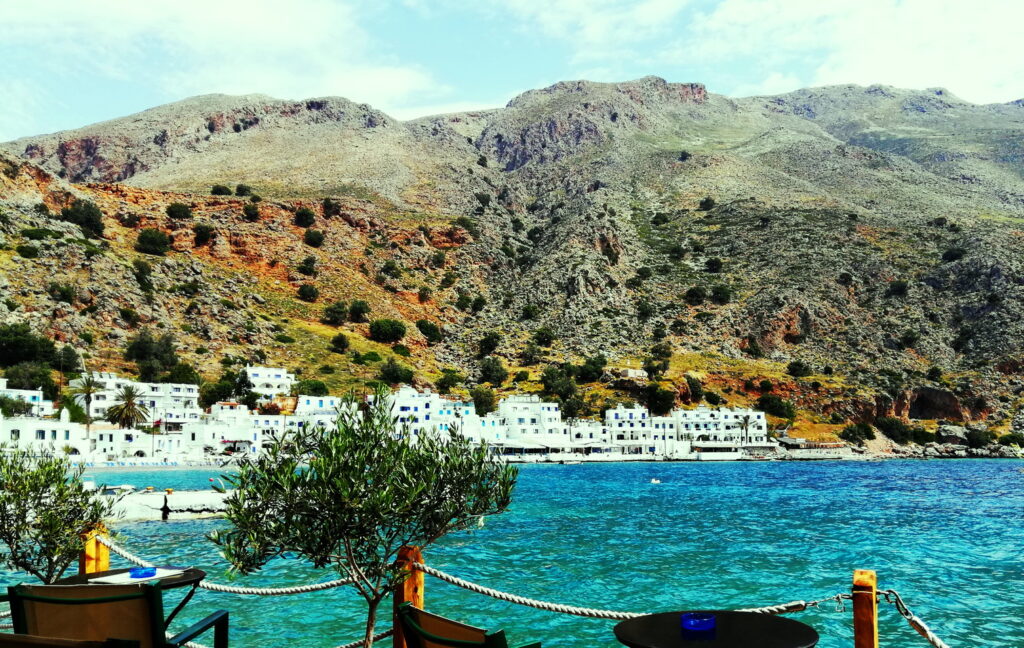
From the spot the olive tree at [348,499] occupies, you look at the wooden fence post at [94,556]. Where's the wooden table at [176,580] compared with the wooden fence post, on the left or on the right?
left

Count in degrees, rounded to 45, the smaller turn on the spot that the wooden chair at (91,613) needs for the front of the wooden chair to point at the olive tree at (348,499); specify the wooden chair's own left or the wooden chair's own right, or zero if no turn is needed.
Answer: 0° — it already faces it

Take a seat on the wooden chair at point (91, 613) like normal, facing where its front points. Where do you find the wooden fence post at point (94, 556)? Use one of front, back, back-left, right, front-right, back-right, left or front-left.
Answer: front-left

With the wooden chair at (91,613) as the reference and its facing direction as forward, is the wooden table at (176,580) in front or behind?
in front

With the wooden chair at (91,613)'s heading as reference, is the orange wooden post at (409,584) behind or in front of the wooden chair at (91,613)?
in front

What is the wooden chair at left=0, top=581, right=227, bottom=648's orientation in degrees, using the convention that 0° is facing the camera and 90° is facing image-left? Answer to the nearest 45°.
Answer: approximately 225°

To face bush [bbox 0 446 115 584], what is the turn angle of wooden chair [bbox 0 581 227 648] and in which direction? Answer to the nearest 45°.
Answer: approximately 45° to its left

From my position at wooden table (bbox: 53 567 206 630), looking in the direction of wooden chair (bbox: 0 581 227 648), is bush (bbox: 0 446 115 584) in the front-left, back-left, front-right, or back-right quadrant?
back-right

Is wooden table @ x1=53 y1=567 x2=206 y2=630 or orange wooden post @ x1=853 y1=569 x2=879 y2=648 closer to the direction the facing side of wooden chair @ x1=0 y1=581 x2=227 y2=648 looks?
the wooden table
